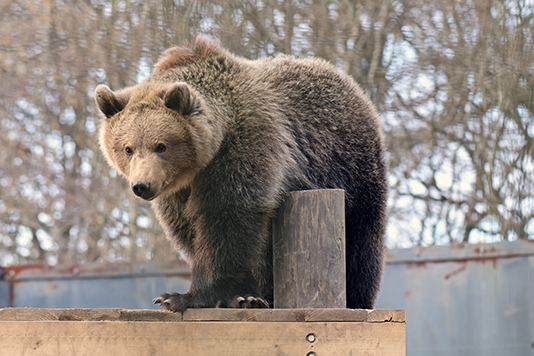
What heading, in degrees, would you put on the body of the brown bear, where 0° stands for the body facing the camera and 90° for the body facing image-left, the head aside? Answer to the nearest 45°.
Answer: approximately 45°

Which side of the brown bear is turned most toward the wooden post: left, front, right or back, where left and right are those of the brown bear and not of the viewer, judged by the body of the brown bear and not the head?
left
